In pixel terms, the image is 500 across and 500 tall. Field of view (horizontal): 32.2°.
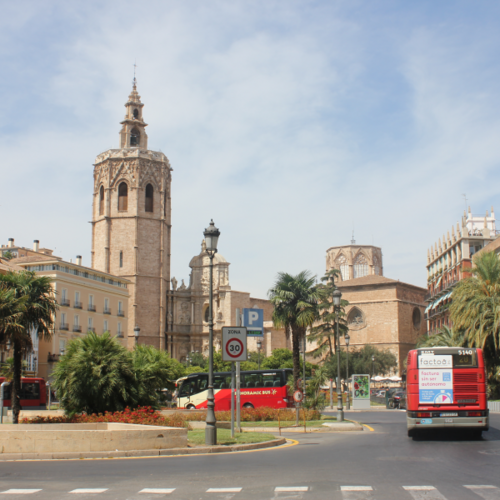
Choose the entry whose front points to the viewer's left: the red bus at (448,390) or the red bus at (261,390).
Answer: the red bus at (261,390)

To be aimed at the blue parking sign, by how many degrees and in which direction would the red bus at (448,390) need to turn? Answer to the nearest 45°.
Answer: approximately 45° to its left

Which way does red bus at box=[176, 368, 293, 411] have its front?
to the viewer's left

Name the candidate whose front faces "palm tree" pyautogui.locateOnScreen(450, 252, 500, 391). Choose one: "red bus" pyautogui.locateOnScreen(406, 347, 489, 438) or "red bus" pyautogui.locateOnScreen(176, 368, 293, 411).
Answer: "red bus" pyautogui.locateOnScreen(406, 347, 489, 438)

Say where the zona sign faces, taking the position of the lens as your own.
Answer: facing the viewer

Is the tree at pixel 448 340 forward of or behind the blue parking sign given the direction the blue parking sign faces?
behind

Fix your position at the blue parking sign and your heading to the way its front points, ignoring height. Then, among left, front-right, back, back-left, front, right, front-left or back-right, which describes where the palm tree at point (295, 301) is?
back

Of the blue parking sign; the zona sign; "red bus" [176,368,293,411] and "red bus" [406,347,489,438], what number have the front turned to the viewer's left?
1

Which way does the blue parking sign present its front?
toward the camera

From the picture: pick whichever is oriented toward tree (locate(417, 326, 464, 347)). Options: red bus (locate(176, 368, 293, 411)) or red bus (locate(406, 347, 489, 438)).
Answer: red bus (locate(406, 347, 489, 438))

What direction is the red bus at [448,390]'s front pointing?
away from the camera

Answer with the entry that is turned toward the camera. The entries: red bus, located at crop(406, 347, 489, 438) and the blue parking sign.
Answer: the blue parking sign

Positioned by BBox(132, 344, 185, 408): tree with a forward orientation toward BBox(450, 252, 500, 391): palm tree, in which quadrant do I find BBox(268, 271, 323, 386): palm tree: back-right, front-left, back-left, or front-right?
front-left

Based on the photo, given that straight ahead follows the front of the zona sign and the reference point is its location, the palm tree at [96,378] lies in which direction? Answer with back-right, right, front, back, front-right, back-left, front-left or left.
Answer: back-right

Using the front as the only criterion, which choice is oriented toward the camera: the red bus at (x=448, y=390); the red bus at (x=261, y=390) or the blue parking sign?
the blue parking sign

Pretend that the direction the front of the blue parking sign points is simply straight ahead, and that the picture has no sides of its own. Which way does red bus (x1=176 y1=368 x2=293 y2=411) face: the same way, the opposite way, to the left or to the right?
to the right
